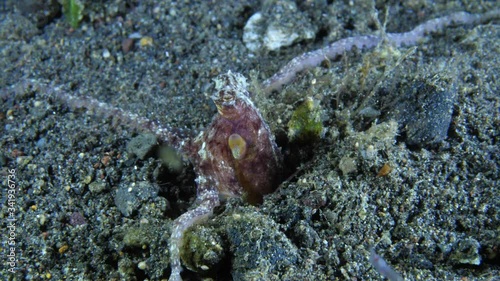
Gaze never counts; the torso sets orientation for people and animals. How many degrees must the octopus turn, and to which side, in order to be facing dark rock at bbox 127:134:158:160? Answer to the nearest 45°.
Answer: approximately 90° to its right

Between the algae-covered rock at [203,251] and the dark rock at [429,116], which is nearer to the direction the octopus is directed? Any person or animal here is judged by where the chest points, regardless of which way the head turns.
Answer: the algae-covered rock

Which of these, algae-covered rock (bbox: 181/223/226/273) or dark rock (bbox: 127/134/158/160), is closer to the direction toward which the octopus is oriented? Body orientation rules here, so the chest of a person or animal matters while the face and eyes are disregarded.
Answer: the algae-covered rock

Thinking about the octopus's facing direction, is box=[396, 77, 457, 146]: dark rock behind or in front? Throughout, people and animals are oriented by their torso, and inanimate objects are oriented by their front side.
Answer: behind

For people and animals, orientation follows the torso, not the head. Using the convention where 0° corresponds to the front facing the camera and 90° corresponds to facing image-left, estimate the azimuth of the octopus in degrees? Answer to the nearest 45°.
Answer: approximately 45°
